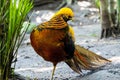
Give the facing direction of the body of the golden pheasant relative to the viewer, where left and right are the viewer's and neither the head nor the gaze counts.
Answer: facing the viewer and to the left of the viewer
